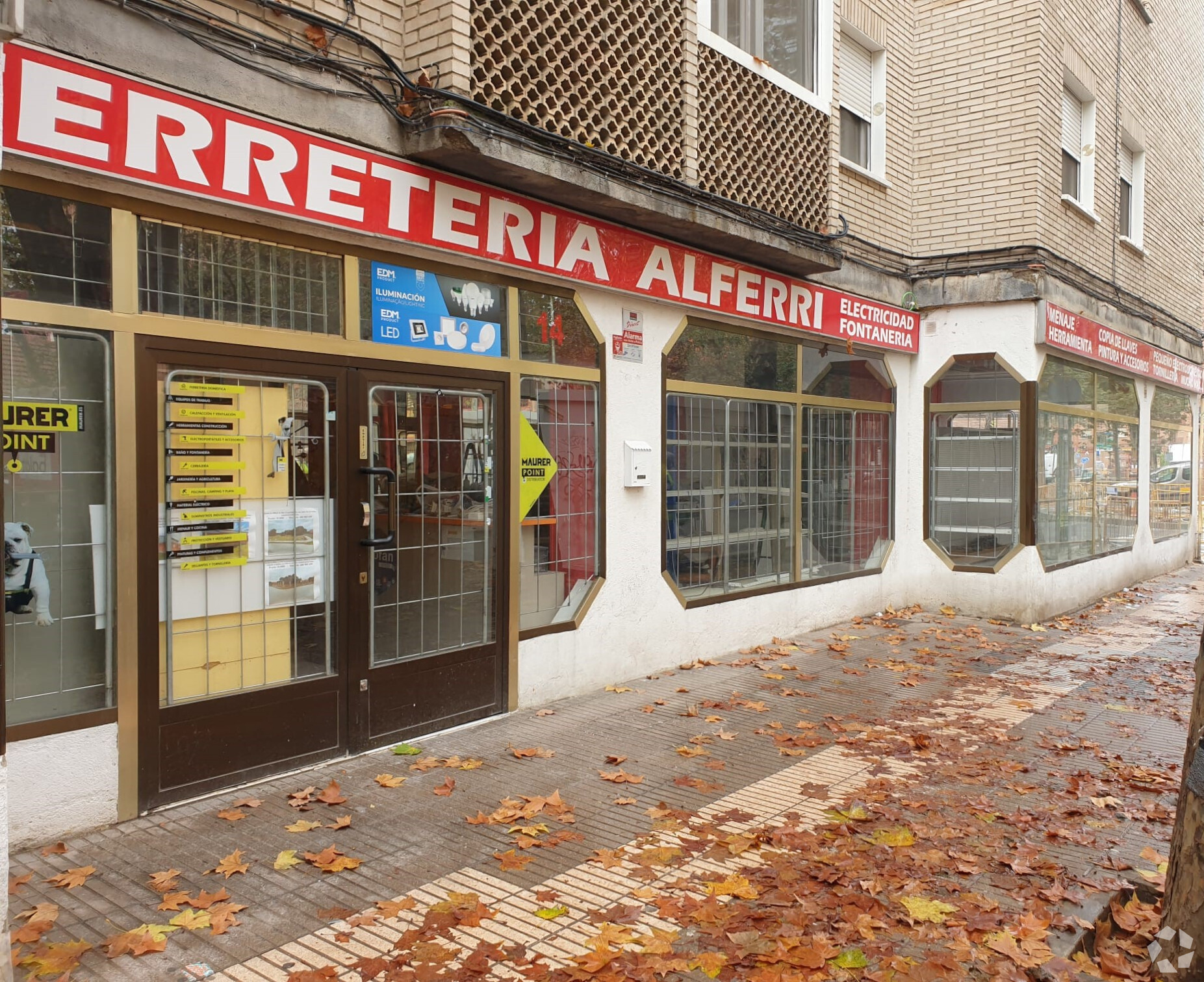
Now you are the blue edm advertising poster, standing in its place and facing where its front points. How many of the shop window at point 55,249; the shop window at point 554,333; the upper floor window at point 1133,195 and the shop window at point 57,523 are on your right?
2

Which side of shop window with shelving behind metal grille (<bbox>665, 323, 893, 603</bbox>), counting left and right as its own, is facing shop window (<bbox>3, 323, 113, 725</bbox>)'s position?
right

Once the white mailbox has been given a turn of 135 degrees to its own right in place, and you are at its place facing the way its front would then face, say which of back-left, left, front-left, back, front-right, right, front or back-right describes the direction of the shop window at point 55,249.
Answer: front-left

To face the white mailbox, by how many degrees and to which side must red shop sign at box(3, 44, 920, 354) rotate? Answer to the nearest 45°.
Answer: approximately 90° to its left

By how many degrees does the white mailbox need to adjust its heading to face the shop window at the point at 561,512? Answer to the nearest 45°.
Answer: approximately 90° to its right

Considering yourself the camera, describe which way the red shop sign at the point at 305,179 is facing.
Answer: facing the viewer and to the right of the viewer

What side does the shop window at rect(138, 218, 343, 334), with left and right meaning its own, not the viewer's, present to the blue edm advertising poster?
left
